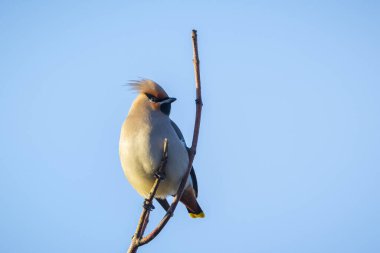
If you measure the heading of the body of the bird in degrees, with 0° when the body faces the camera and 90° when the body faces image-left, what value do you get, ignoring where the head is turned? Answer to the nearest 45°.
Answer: approximately 45°
